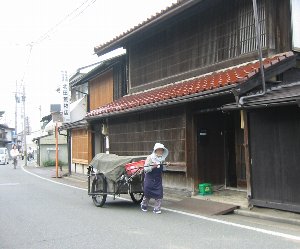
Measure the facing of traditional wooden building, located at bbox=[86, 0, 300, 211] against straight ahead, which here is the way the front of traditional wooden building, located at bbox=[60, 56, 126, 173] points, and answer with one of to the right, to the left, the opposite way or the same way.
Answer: the same way

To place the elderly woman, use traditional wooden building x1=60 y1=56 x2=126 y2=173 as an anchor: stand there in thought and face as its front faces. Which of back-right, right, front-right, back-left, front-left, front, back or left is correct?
front-left

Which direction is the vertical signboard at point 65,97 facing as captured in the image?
toward the camera

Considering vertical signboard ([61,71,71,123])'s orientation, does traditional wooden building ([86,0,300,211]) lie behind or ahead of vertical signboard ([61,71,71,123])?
ahead

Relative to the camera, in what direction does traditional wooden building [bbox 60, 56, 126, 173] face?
facing the viewer and to the left of the viewer
